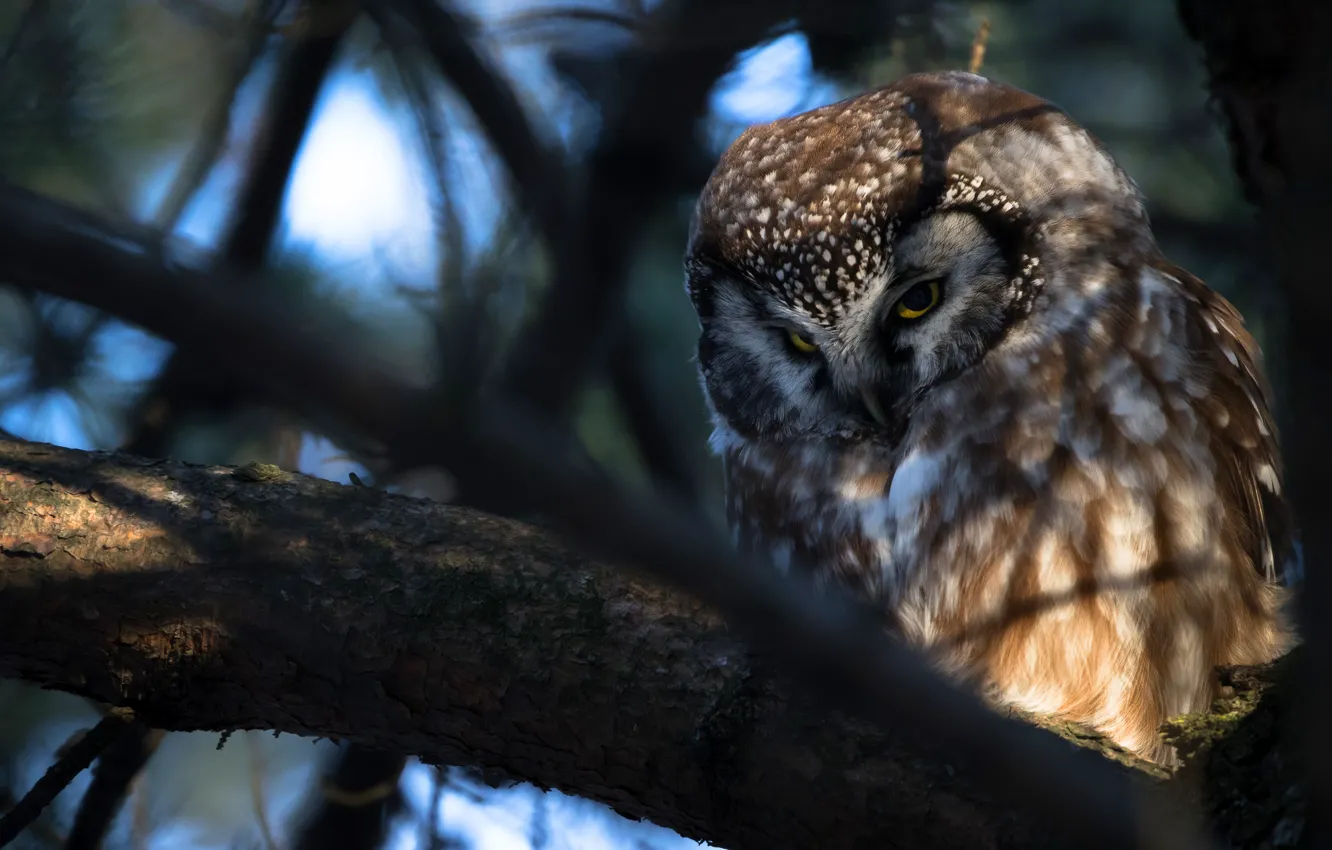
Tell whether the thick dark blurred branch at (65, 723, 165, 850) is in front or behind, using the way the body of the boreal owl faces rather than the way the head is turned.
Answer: in front

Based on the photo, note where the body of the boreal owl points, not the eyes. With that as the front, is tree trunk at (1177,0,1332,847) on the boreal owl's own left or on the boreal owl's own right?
on the boreal owl's own left

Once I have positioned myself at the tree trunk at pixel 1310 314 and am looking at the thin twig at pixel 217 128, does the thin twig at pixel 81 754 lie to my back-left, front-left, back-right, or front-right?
front-left

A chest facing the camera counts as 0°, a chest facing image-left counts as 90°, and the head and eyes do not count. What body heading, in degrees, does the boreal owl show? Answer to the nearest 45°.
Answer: approximately 45°

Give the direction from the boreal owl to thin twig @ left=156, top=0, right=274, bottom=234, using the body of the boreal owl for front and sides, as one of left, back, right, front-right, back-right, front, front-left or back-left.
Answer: front-right
